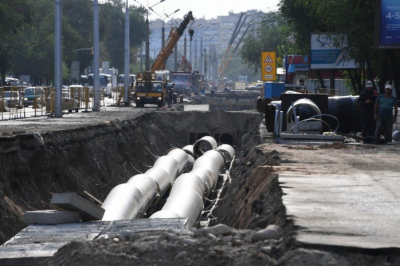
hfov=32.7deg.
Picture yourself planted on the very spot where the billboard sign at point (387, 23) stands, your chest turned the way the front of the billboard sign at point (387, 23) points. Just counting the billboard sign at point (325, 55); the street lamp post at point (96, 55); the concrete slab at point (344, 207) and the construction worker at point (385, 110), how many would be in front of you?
2

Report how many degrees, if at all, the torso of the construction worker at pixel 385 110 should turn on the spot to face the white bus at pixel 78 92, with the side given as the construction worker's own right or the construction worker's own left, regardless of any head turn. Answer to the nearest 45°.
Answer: approximately 135° to the construction worker's own right

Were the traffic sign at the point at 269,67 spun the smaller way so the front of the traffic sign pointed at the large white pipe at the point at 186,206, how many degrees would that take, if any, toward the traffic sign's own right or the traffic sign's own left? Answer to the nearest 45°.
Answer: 0° — it already faces it

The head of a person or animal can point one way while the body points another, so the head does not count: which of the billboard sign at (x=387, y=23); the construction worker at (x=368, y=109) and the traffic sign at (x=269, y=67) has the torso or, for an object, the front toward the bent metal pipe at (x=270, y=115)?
the traffic sign at (x=269, y=67)

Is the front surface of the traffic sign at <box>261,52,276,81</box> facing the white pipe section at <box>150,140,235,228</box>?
yes

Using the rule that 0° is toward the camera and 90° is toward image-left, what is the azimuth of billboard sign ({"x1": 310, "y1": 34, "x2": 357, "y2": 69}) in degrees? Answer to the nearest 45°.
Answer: approximately 0°

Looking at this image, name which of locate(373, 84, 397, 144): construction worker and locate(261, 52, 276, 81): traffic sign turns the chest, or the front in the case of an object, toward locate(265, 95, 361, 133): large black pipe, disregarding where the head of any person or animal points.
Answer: the traffic sign
